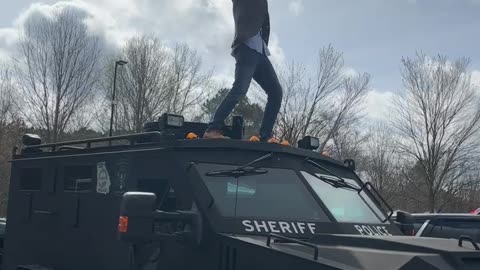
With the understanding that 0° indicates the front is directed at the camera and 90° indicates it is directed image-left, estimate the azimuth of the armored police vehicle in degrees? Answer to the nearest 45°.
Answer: approximately 315°
